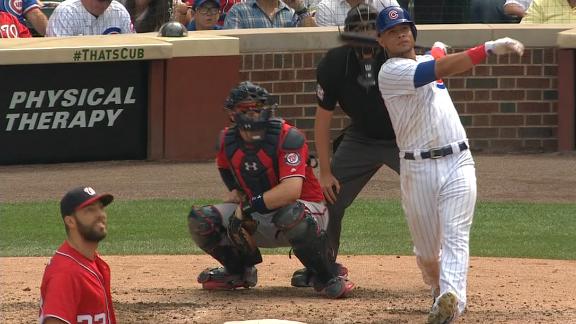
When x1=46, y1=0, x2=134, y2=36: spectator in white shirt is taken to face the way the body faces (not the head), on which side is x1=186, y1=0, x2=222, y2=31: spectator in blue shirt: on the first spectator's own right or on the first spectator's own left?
on the first spectator's own left

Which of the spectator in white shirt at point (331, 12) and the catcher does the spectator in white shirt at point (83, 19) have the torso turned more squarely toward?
the catcher

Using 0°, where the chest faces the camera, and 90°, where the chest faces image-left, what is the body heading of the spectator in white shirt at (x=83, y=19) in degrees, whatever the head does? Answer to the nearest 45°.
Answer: approximately 0°

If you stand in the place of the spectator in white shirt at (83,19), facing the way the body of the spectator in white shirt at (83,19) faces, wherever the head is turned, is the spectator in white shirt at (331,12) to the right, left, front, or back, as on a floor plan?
left

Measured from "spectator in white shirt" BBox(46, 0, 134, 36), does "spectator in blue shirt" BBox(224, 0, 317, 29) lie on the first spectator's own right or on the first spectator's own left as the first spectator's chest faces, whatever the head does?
on the first spectator's own left

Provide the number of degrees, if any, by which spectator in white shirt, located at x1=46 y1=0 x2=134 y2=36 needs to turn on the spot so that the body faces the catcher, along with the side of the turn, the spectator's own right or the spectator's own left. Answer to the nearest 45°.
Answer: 0° — they already face them

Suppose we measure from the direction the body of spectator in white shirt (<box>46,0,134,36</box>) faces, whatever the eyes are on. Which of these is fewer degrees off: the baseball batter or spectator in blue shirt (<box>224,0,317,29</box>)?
the baseball batter
